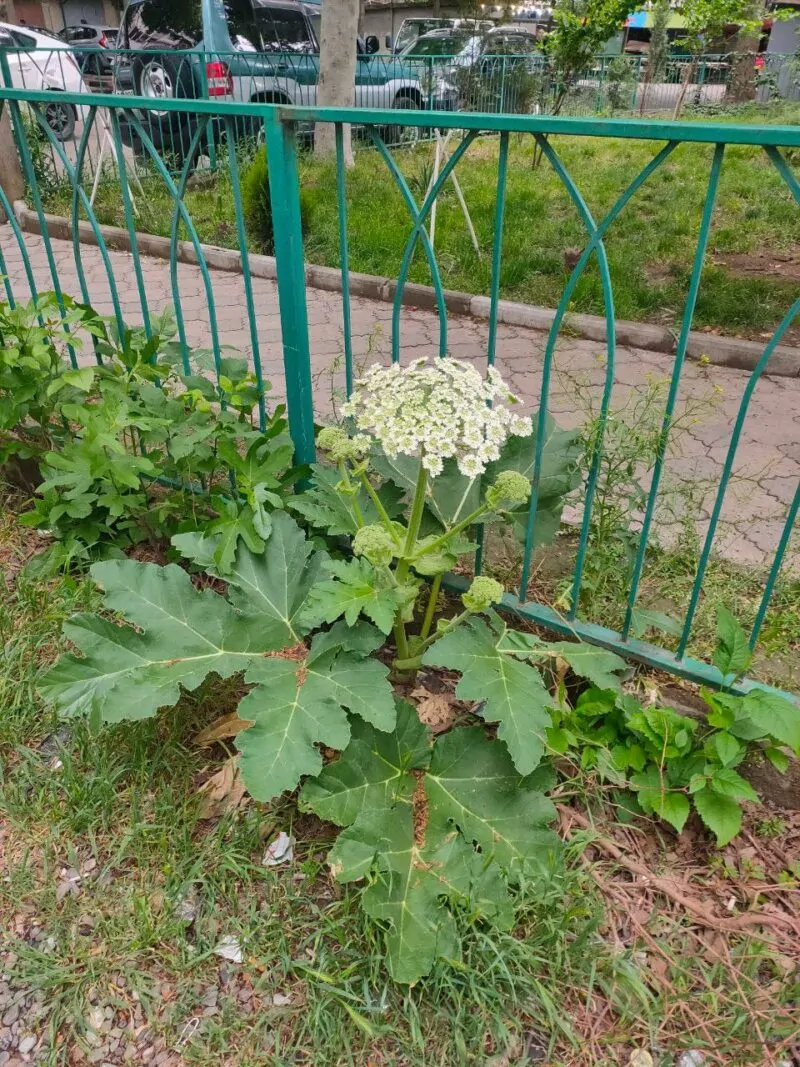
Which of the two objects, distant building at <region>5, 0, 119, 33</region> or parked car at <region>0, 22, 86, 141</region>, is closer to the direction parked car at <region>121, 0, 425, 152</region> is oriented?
the distant building

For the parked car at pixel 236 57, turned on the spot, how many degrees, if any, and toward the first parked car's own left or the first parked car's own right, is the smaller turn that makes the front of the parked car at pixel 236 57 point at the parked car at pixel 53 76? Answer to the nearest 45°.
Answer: approximately 135° to the first parked car's own left

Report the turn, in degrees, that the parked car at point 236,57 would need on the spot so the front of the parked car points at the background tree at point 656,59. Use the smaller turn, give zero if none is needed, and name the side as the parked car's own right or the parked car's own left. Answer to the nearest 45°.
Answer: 0° — it already faces it

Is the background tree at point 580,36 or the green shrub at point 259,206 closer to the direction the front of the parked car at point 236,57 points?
the background tree

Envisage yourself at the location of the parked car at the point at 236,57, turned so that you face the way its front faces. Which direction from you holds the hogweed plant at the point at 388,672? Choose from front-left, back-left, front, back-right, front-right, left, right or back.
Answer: back-right

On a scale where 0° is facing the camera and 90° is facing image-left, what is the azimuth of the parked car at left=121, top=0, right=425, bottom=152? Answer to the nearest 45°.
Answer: approximately 225°

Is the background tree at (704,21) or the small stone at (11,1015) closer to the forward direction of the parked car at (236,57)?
the background tree

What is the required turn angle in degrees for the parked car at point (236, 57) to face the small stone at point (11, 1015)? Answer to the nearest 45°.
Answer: approximately 135° to its right

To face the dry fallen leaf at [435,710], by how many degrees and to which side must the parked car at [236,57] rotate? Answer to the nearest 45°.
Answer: approximately 135° to its right
